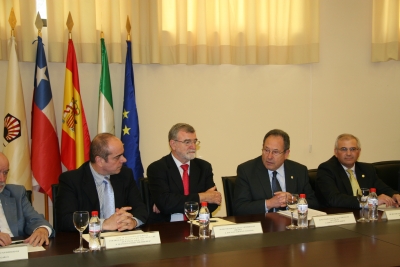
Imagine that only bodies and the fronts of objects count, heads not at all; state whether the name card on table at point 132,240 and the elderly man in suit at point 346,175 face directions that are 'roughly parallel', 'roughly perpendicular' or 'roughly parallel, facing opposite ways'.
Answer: roughly parallel

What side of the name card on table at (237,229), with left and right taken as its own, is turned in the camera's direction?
front

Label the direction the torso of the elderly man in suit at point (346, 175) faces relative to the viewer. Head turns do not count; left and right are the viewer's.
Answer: facing the viewer and to the right of the viewer

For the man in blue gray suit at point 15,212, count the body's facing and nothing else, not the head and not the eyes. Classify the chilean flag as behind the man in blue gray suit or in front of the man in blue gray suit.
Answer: behind

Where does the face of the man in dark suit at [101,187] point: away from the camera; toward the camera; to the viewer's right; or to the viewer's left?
to the viewer's right

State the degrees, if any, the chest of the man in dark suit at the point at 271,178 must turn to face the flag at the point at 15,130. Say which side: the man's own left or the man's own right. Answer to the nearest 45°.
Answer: approximately 90° to the man's own right

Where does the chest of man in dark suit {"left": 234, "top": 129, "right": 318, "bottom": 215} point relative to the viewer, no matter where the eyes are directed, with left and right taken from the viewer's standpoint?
facing the viewer

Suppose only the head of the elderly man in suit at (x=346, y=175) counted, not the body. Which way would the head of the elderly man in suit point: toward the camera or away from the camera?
toward the camera

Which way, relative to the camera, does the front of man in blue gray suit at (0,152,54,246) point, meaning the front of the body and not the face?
toward the camera

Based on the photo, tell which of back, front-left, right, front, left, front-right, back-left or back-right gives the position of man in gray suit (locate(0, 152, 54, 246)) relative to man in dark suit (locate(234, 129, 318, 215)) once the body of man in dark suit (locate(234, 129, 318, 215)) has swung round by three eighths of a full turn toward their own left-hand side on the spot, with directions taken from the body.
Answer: back

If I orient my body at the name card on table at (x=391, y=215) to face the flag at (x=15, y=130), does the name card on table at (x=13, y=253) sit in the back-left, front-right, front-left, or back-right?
front-left

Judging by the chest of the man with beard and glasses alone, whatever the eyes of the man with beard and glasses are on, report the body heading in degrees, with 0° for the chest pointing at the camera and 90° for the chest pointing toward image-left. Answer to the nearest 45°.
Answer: approximately 315°

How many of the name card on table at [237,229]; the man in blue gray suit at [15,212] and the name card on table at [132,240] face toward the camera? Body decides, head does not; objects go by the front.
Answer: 3
